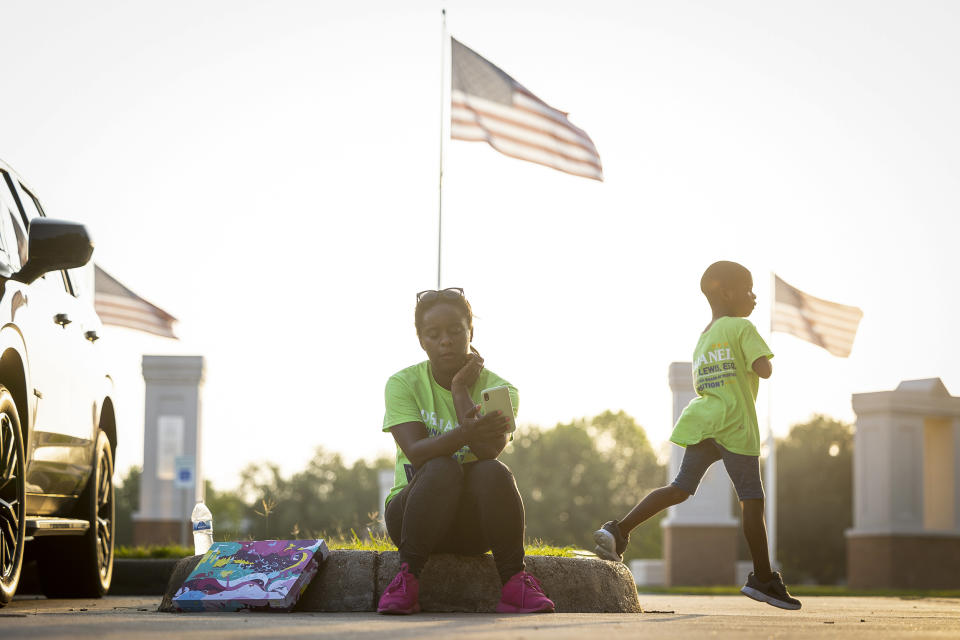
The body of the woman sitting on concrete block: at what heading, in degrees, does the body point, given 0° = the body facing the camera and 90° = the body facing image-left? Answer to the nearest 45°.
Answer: approximately 0°

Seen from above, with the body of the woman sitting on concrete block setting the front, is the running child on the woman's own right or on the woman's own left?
on the woman's own left

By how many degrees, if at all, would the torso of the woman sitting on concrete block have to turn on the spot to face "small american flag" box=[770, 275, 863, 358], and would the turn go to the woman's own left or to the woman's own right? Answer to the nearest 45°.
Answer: approximately 180°

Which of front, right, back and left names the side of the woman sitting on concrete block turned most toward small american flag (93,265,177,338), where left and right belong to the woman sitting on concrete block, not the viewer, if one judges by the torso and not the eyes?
back

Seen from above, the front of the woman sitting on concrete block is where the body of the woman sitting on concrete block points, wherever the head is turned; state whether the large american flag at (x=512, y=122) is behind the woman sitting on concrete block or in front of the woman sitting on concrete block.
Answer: behind

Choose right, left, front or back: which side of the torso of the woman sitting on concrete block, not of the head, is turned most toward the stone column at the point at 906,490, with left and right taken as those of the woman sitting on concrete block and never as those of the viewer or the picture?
back

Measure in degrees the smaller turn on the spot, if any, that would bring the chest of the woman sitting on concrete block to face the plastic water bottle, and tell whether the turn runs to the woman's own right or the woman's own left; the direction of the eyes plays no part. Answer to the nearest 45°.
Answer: approximately 135° to the woman's own right
